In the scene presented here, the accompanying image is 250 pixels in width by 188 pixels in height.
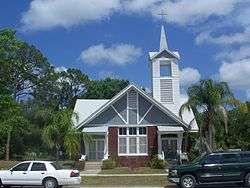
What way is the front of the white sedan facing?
to the viewer's left

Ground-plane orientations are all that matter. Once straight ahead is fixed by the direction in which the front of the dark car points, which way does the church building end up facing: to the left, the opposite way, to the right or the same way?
to the left

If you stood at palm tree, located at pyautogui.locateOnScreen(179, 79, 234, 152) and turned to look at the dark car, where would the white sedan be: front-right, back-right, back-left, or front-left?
front-right

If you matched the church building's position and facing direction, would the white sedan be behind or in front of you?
in front

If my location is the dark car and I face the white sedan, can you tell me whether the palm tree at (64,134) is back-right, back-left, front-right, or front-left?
front-right

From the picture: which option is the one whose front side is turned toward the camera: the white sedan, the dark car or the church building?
the church building

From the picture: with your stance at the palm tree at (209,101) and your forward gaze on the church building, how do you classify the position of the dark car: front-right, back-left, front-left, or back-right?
back-left

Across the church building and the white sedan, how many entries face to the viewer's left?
1

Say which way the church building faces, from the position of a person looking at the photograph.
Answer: facing the viewer

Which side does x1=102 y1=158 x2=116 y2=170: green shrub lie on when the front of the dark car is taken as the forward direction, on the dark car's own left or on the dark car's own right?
on the dark car's own right

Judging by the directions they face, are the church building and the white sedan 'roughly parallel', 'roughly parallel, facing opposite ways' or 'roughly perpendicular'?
roughly perpendicular

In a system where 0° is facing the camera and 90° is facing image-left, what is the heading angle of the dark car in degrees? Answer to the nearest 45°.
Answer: approximately 90°

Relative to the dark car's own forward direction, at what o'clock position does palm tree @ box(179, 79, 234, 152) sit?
The palm tree is roughly at 3 o'clock from the dark car.

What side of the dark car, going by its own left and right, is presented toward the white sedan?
front

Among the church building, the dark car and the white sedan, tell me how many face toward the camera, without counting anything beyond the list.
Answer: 1

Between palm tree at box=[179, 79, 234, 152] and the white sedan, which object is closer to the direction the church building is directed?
the white sedan
